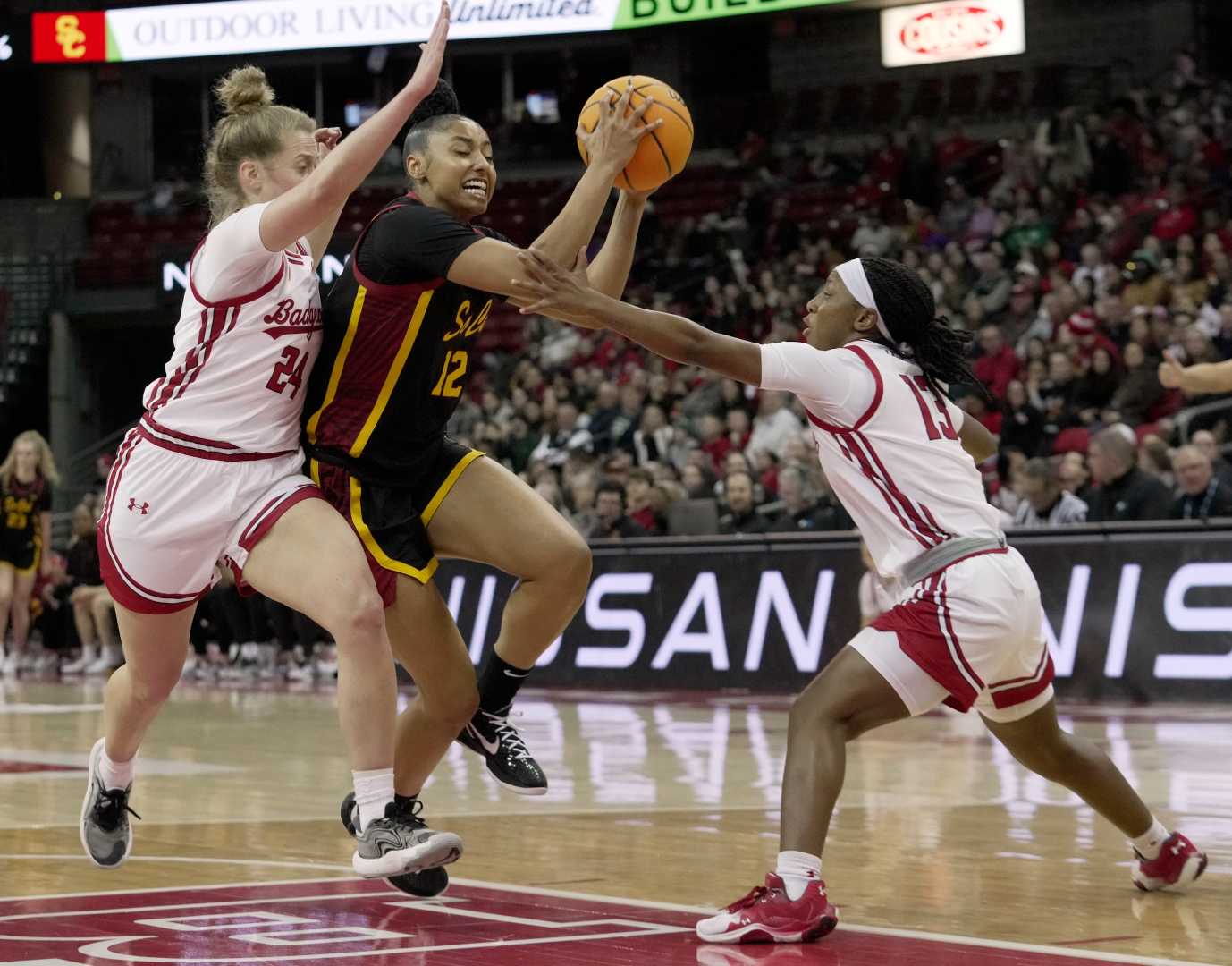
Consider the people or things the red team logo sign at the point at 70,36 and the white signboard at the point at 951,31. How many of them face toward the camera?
2

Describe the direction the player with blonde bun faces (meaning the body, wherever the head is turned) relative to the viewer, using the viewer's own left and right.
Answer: facing the viewer and to the right of the viewer

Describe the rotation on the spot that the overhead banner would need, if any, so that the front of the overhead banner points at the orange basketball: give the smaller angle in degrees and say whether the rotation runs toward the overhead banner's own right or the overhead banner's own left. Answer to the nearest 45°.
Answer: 0° — it already faces it

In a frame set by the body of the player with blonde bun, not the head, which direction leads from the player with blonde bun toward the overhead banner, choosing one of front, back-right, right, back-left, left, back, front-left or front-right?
back-left

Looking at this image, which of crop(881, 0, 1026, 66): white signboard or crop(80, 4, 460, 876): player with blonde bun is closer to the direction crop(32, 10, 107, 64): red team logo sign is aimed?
the player with blonde bun

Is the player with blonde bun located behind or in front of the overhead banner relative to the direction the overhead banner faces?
in front

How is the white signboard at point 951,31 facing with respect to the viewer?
toward the camera

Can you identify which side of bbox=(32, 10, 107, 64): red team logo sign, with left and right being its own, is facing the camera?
front

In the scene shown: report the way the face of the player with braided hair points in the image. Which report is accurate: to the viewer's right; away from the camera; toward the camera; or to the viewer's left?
to the viewer's left

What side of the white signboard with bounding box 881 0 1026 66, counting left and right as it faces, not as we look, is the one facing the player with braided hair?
front

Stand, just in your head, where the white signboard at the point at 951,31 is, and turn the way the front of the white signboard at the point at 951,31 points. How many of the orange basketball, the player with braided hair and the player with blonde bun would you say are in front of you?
3

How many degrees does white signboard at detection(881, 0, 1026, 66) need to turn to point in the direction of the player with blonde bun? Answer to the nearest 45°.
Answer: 0° — it already faces them
